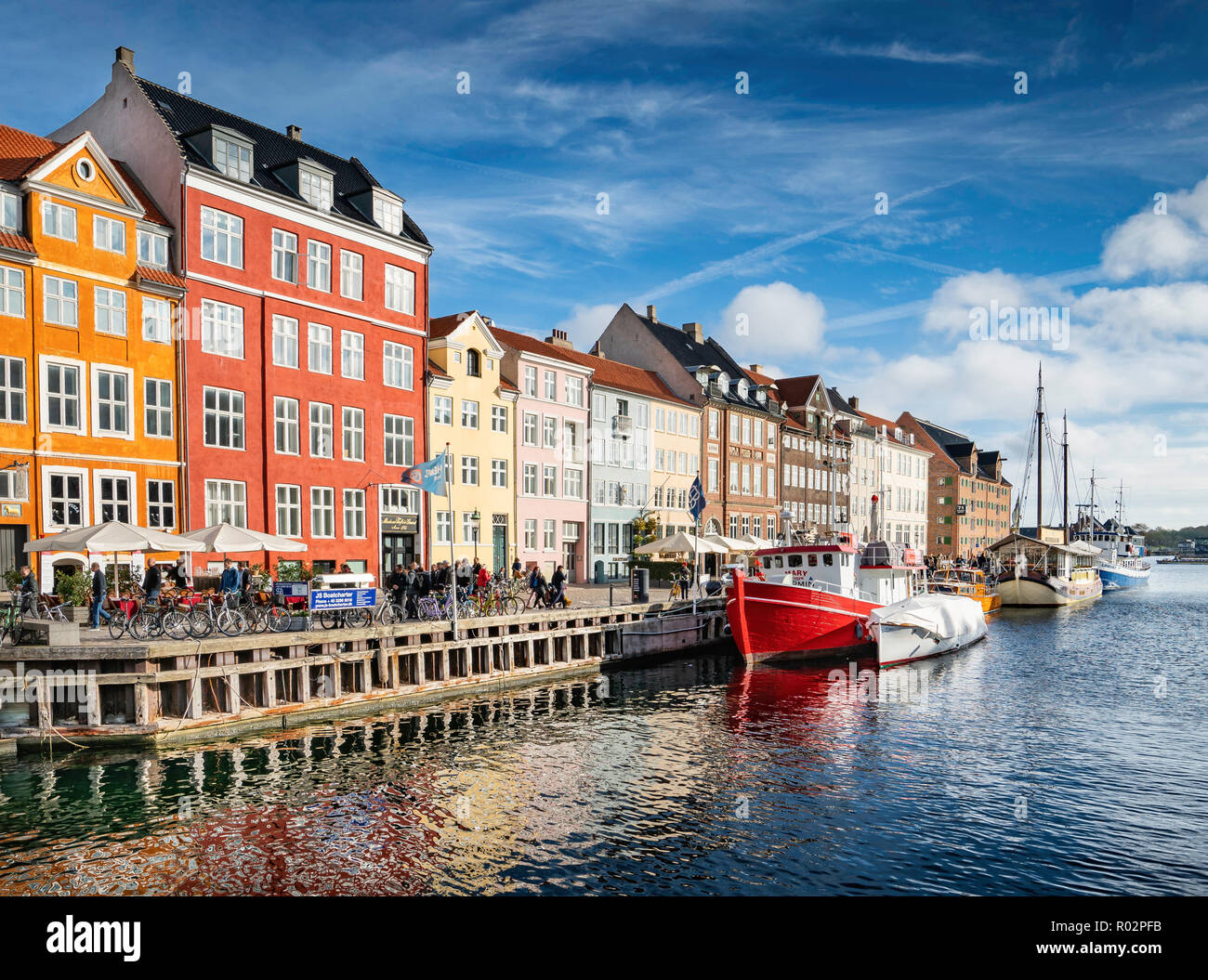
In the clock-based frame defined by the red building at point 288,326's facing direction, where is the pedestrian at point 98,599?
The pedestrian is roughly at 2 o'clock from the red building.

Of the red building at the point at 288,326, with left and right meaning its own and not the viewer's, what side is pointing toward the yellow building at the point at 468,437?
left

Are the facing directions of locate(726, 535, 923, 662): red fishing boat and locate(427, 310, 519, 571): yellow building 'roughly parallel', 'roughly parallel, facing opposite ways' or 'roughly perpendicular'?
roughly perpendicular

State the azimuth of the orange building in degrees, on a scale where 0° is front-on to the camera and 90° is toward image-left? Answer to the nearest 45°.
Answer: approximately 315°

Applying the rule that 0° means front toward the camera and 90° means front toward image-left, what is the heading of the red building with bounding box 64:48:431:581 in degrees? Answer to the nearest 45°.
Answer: approximately 315°

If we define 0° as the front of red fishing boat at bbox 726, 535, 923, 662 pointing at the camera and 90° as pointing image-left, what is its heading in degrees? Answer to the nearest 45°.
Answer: approximately 45°

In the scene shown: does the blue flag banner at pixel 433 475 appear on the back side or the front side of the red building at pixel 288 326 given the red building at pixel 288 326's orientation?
on the front side

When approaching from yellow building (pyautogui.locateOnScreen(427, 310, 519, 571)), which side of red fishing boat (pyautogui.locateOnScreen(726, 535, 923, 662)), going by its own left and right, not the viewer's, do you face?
right

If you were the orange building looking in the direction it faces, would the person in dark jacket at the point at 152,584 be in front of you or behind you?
in front
